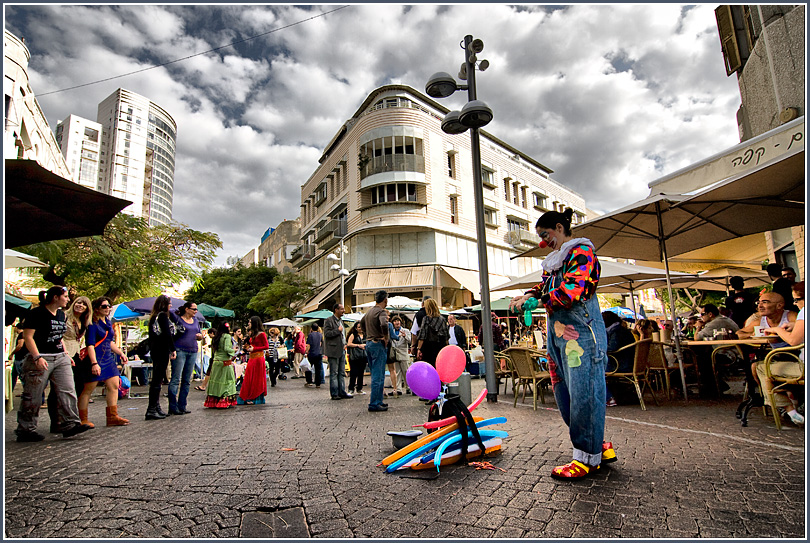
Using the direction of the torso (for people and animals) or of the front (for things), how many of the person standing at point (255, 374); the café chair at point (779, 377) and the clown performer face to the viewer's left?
3

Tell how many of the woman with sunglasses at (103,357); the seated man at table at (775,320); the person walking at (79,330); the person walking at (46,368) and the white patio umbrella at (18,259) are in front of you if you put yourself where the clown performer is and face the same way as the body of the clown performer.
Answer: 4

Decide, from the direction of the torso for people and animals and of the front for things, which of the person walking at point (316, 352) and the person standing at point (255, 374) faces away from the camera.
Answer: the person walking at point (316, 352)

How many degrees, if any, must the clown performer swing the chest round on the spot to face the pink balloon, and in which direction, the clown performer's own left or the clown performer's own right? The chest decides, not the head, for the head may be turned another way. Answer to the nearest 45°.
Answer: approximately 45° to the clown performer's own right

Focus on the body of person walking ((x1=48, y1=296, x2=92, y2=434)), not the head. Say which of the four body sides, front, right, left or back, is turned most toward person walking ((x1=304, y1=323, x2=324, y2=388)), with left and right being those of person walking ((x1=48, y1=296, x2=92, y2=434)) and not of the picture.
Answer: left

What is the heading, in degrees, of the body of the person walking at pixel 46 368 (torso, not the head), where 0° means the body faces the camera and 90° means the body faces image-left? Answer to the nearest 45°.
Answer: approximately 315°

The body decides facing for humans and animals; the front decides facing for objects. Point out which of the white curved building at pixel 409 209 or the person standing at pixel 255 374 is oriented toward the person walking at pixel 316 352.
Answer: the white curved building

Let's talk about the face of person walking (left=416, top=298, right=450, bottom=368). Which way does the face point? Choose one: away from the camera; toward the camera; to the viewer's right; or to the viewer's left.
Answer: away from the camera

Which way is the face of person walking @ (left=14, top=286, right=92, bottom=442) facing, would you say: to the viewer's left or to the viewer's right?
to the viewer's right

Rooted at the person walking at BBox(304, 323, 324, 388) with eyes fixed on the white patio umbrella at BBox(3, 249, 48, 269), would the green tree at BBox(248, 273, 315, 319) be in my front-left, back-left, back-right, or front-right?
back-right

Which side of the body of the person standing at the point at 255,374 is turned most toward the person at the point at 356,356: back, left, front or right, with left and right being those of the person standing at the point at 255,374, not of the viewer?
back

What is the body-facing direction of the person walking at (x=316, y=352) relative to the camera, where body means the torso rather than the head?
away from the camera
